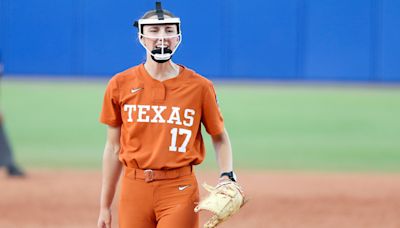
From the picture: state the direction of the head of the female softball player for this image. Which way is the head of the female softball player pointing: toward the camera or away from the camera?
toward the camera

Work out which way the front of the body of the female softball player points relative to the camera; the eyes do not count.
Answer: toward the camera
